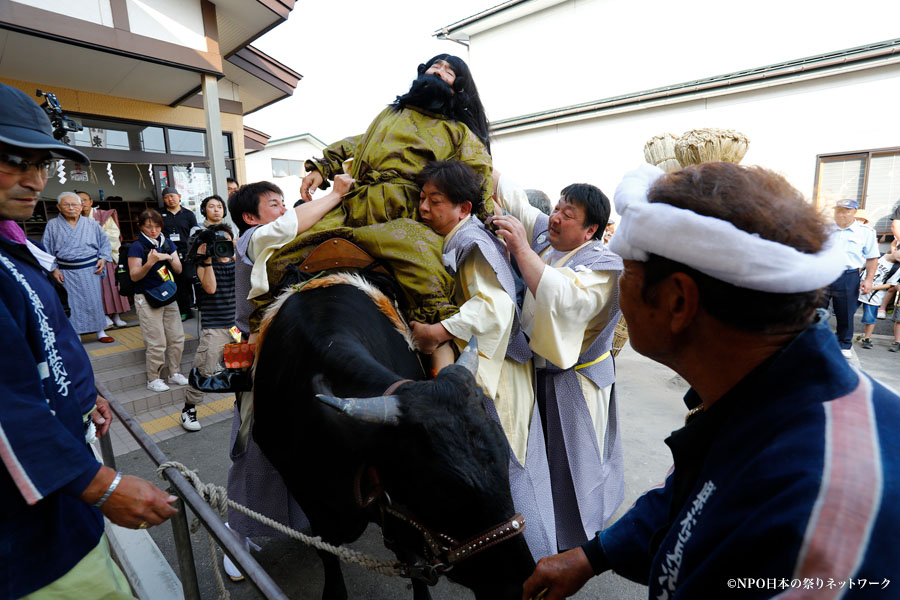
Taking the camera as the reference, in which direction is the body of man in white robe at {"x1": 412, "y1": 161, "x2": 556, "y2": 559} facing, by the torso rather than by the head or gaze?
to the viewer's left

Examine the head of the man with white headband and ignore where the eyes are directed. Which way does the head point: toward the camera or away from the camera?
away from the camera

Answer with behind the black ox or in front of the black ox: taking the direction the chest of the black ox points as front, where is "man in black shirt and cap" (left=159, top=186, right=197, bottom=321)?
behind

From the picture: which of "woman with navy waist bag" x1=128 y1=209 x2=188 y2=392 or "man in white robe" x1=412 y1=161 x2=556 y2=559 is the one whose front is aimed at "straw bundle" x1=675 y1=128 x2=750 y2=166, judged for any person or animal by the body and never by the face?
the woman with navy waist bag

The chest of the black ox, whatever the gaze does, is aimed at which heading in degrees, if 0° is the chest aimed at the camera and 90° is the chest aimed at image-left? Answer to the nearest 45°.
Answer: approximately 315°

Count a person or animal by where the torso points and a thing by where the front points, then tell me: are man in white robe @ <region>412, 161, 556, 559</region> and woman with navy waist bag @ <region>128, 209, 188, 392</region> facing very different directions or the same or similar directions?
very different directions

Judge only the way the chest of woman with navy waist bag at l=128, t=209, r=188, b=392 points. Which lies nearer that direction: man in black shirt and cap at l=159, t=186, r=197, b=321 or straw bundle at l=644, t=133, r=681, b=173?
the straw bundle

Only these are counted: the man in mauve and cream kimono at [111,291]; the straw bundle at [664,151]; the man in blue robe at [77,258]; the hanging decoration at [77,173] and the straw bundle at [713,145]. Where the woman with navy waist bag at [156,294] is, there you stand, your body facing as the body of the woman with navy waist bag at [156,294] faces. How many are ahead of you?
2

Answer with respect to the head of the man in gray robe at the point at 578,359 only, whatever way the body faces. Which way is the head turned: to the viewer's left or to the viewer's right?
to the viewer's left

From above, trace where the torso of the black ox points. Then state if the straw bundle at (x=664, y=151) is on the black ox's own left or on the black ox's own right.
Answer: on the black ox's own left

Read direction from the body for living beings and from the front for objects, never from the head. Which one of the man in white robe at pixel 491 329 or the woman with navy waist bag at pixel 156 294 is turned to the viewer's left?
the man in white robe
